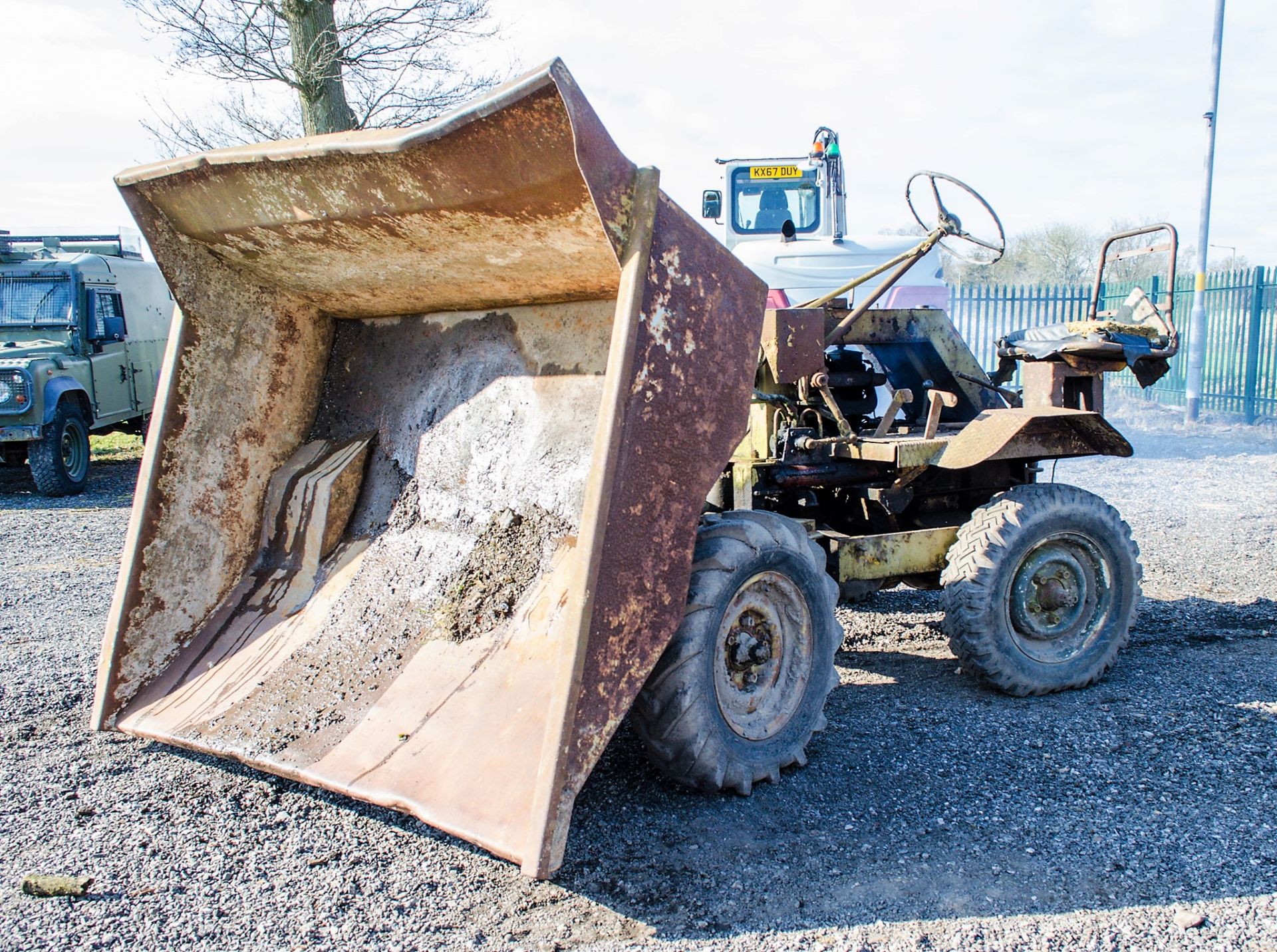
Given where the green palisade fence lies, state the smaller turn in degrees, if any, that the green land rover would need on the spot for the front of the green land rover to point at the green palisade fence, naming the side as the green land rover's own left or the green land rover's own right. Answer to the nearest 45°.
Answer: approximately 135° to the green land rover's own left

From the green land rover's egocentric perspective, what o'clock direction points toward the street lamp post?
The street lamp post is roughly at 8 o'clock from the green land rover.

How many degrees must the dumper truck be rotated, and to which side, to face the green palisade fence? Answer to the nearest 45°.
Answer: approximately 180°

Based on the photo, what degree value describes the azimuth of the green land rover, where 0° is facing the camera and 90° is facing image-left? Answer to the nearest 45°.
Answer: approximately 45°

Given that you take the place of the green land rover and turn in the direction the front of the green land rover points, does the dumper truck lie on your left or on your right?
on your left
